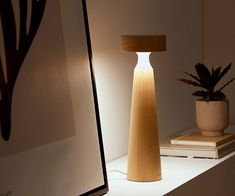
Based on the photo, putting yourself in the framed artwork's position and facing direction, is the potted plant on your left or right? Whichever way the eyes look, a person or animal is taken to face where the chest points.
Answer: on your left

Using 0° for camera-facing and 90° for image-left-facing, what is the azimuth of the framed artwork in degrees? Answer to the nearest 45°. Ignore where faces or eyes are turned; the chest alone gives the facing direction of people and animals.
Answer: approximately 315°

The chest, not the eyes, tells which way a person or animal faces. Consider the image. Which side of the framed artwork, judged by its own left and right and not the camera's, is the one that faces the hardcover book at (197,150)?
left
